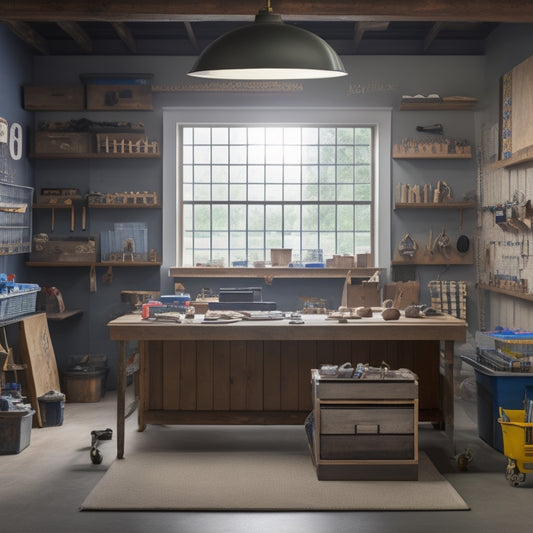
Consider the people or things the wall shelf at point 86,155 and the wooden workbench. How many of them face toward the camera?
2

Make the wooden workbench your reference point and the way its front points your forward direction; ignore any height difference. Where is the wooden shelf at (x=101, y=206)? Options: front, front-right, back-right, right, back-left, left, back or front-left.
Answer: back-right

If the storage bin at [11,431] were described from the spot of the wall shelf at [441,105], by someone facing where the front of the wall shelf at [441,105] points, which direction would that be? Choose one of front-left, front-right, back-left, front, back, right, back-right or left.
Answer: front-right

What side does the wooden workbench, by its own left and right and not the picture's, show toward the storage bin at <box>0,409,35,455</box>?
right
